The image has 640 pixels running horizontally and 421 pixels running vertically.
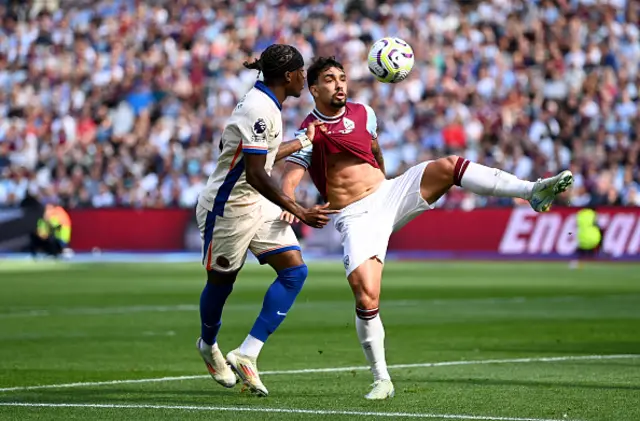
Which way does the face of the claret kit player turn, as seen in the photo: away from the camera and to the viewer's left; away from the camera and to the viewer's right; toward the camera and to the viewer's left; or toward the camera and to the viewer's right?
toward the camera and to the viewer's right

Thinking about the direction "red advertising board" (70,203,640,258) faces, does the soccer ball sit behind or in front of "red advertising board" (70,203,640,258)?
in front

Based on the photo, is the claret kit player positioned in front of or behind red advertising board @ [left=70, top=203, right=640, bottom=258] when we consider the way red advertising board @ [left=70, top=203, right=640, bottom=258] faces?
in front

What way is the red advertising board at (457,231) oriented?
toward the camera
